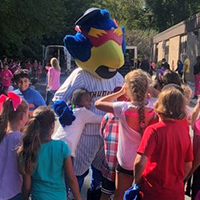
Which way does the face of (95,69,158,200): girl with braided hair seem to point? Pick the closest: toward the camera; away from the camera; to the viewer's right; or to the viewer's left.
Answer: away from the camera

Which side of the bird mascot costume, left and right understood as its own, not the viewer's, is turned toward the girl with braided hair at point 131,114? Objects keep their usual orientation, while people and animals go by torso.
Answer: front

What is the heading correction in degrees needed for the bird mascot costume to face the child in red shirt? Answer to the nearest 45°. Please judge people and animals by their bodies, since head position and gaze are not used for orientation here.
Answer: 0° — it already faces them

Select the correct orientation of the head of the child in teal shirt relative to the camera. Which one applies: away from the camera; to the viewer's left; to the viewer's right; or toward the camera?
away from the camera

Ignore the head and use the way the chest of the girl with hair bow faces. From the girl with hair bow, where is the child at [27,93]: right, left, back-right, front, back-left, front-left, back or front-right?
front-left

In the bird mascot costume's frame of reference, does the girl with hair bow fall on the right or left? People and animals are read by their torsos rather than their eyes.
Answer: on its right

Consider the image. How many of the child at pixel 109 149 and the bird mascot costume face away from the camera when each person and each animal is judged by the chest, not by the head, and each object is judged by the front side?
1

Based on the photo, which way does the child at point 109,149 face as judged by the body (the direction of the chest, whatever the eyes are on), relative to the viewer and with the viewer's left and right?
facing away from the viewer

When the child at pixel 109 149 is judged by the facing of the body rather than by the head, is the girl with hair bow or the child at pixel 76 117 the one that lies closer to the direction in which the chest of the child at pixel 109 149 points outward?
the child

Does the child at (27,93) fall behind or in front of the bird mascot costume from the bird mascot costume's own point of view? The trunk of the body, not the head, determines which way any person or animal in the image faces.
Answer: behind

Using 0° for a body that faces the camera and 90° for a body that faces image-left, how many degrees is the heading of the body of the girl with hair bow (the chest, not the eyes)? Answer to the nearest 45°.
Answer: approximately 225°

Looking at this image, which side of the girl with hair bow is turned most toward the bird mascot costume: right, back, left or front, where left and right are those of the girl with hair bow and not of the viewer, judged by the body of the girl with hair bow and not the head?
front

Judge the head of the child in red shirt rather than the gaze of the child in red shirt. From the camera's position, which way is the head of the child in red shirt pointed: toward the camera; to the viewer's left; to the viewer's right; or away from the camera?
away from the camera
